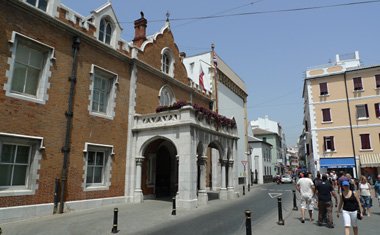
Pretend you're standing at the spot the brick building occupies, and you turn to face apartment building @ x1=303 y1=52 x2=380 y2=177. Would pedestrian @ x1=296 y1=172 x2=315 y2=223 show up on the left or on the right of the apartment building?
right

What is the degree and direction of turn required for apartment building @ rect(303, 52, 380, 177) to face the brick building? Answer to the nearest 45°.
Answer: approximately 45° to its right

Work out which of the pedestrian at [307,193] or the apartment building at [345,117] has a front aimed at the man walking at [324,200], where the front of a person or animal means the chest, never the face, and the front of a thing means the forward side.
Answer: the apartment building

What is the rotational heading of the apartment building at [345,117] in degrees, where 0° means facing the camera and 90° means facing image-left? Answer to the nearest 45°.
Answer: approximately 0°

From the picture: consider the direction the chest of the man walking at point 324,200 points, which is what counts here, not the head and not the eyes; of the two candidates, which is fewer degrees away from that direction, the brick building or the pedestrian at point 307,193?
the pedestrian

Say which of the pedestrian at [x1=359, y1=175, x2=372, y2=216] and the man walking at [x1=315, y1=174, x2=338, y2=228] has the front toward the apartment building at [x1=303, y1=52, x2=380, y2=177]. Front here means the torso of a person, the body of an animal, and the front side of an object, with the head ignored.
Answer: the man walking

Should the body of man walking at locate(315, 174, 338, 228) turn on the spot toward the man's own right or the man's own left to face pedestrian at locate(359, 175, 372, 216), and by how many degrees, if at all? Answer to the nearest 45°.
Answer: approximately 45° to the man's own right

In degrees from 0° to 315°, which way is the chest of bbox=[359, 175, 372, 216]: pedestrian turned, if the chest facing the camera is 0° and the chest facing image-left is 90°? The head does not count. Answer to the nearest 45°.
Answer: approximately 0°

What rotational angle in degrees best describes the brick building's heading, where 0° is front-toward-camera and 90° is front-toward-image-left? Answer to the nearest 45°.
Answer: approximately 315°
